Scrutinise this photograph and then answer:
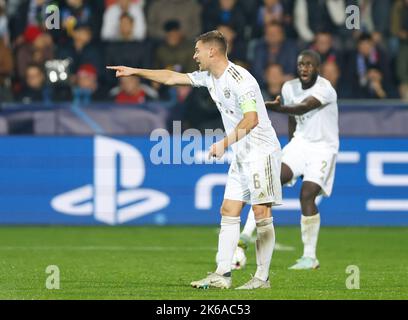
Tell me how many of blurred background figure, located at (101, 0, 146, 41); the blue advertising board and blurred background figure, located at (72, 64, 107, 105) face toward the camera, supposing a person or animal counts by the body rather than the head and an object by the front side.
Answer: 3

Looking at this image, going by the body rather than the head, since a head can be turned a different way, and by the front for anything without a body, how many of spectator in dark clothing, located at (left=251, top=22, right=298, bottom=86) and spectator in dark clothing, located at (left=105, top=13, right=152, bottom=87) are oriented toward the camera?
2

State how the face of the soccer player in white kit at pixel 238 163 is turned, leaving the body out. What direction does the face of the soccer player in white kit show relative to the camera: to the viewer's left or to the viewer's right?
to the viewer's left

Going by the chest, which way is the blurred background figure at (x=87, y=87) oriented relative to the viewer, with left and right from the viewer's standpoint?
facing the viewer

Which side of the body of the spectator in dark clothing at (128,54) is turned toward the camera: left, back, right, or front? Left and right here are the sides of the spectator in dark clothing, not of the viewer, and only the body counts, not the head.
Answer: front

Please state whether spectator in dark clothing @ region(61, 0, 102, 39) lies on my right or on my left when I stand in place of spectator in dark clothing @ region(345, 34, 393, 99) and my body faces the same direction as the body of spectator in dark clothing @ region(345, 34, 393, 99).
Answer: on my right

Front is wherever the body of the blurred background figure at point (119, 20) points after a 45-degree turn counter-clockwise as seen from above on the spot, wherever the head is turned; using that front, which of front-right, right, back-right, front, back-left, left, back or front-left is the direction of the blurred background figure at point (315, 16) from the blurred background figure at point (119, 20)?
front-left

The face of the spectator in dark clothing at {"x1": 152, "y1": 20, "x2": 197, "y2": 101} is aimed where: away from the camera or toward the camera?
toward the camera

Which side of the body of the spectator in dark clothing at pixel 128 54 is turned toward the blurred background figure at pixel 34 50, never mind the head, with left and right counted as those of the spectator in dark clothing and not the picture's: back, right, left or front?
right

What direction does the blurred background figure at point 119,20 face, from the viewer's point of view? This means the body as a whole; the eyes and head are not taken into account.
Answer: toward the camera

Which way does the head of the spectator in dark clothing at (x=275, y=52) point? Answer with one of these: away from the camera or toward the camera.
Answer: toward the camera

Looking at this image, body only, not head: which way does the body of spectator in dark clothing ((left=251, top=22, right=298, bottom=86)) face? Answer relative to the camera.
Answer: toward the camera
